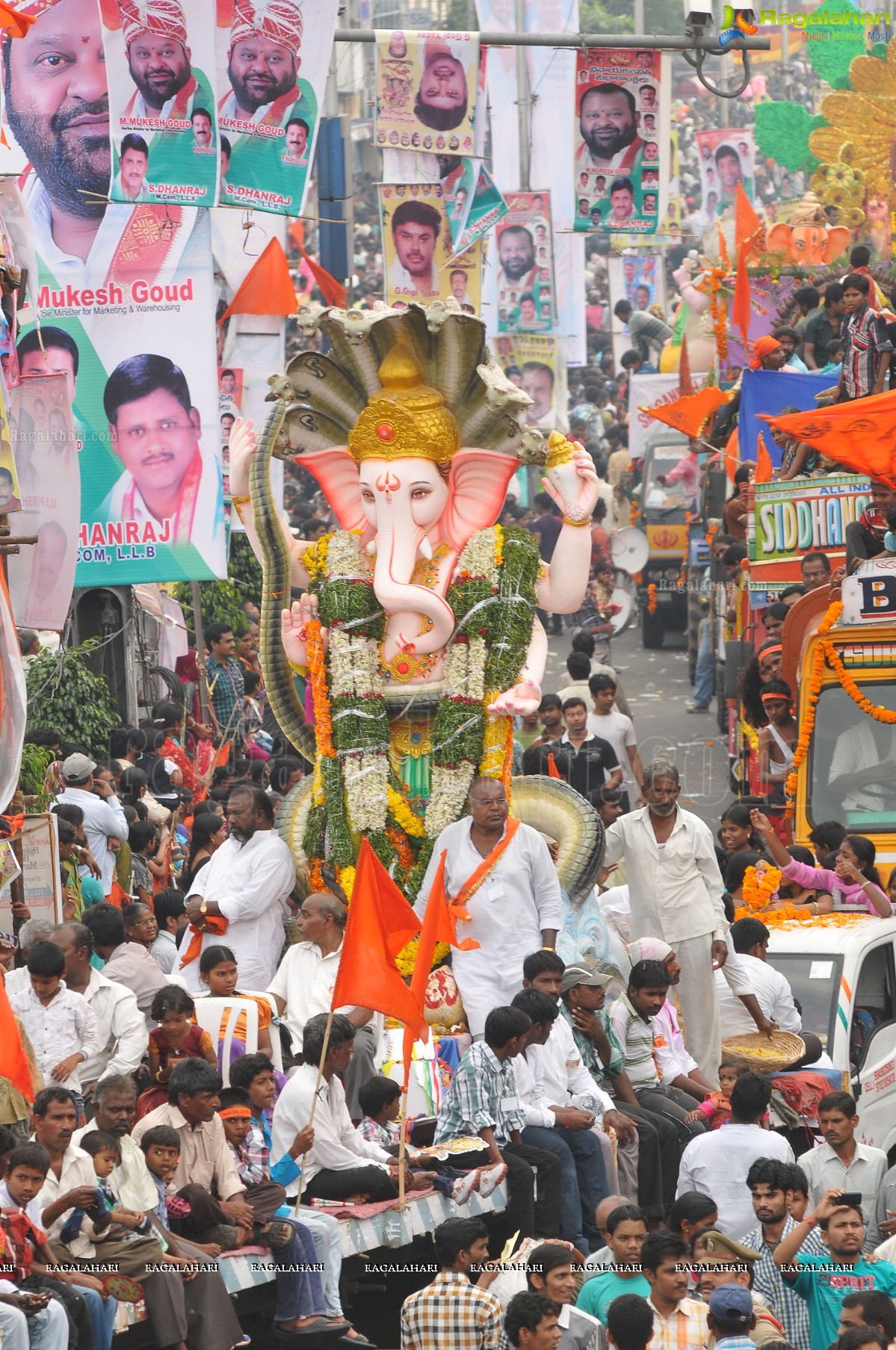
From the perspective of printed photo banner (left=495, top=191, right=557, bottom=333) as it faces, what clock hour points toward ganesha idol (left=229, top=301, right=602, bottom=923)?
The ganesha idol is roughly at 12 o'clock from the printed photo banner.

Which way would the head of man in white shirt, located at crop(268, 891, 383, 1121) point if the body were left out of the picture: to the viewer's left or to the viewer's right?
to the viewer's left

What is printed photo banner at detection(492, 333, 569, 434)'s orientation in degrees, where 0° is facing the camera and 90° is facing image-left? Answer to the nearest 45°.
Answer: approximately 0°

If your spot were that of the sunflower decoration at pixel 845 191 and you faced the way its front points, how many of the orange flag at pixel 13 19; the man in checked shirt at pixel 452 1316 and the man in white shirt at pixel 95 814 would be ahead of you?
3

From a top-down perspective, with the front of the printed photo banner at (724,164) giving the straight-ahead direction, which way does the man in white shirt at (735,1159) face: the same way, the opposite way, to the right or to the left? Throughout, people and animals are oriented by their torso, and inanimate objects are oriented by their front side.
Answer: the opposite way

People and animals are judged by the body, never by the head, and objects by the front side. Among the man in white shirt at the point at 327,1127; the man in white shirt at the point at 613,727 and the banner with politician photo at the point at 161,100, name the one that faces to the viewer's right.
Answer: the man in white shirt at the point at 327,1127

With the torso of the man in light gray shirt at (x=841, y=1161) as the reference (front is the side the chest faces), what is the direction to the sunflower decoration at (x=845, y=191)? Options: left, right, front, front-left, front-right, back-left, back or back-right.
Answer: back

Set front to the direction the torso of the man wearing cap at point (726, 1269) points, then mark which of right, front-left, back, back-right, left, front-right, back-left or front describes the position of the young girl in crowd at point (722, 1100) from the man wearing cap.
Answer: back-right
